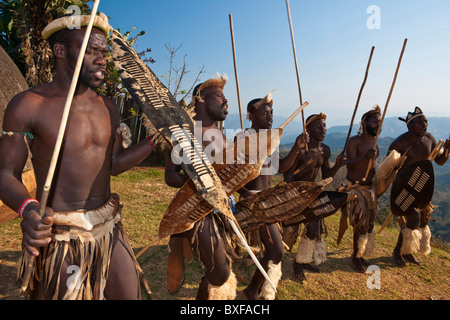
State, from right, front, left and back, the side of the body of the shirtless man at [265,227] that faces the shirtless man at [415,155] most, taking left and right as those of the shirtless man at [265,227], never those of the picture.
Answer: left

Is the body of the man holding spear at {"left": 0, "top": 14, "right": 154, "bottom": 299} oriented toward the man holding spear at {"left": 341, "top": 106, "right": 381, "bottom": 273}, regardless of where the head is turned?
no

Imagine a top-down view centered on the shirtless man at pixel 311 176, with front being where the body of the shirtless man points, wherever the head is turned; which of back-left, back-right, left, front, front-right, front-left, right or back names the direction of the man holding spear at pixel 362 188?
left

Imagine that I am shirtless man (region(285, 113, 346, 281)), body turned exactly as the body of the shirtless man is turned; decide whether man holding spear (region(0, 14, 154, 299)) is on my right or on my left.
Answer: on my right

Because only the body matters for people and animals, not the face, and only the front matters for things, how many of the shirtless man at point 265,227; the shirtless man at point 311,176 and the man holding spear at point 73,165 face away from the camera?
0

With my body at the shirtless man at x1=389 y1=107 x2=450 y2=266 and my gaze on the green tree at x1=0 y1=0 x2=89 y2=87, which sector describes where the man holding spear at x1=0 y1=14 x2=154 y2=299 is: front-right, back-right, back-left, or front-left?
front-left

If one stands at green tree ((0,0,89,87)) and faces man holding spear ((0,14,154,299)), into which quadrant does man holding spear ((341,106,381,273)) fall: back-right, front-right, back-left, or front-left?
front-left

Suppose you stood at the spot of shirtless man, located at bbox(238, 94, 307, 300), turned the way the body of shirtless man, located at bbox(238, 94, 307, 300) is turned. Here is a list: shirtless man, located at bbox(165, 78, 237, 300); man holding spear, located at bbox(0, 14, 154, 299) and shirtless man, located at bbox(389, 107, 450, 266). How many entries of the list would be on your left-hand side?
1

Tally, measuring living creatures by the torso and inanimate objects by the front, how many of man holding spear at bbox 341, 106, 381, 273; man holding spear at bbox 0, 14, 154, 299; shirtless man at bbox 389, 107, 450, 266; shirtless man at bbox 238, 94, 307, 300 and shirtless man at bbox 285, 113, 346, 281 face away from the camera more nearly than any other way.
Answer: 0

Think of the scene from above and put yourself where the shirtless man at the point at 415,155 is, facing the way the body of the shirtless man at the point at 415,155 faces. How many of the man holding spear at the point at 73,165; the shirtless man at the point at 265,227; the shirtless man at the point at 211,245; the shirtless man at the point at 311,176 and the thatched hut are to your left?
0

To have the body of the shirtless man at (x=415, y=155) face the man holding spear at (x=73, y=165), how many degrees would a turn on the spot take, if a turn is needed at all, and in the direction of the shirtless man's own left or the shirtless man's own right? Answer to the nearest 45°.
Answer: approximately 45° to the shirtless man's own right

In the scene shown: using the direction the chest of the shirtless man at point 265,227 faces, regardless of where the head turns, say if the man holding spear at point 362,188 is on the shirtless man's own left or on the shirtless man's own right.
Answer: on the shirtless man's own left

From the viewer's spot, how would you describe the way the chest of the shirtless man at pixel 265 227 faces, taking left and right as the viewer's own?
facing the viewer and to the right of the viewer
